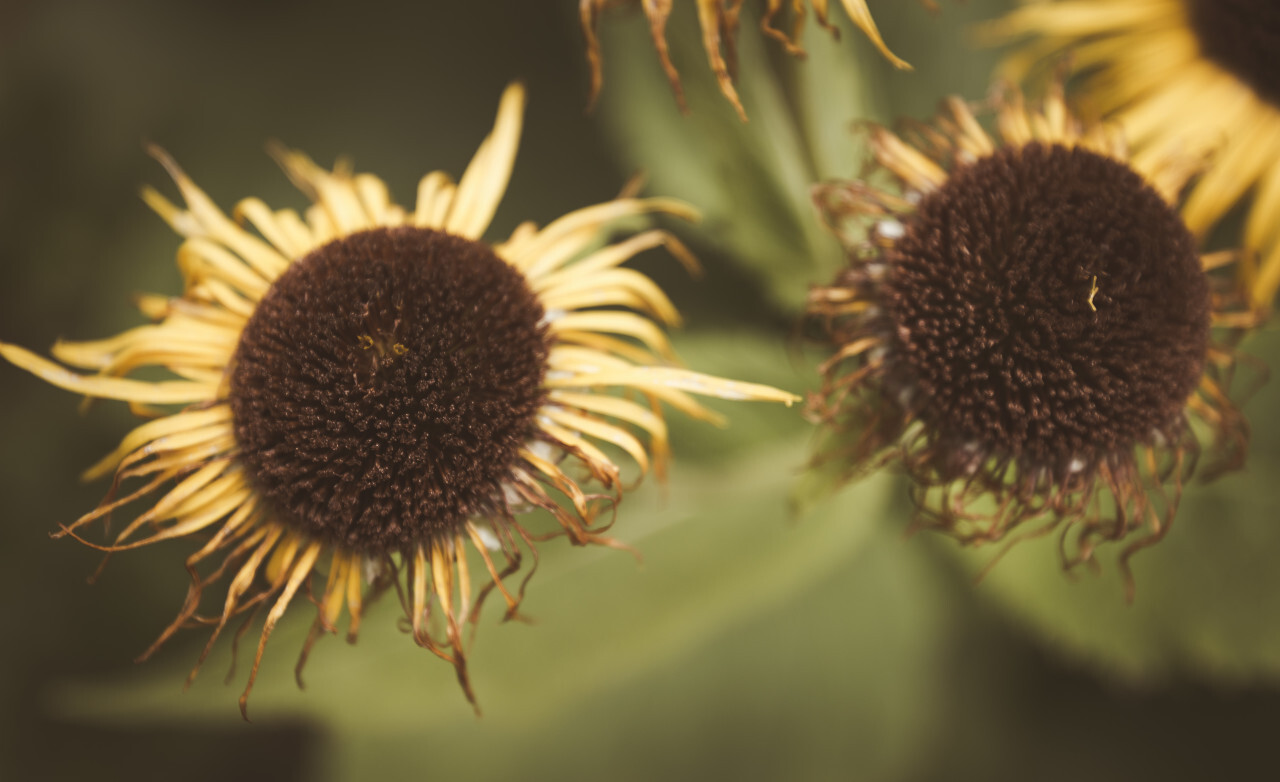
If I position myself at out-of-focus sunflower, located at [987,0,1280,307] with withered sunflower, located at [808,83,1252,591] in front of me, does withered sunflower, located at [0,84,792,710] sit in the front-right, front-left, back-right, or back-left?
front-right

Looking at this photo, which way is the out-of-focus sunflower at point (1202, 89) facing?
toward the camera

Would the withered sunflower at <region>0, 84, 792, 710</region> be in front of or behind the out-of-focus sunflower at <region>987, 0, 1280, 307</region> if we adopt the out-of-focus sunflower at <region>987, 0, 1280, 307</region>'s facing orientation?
in front

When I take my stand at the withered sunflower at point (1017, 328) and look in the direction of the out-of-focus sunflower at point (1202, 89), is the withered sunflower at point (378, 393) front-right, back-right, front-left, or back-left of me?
back-left
